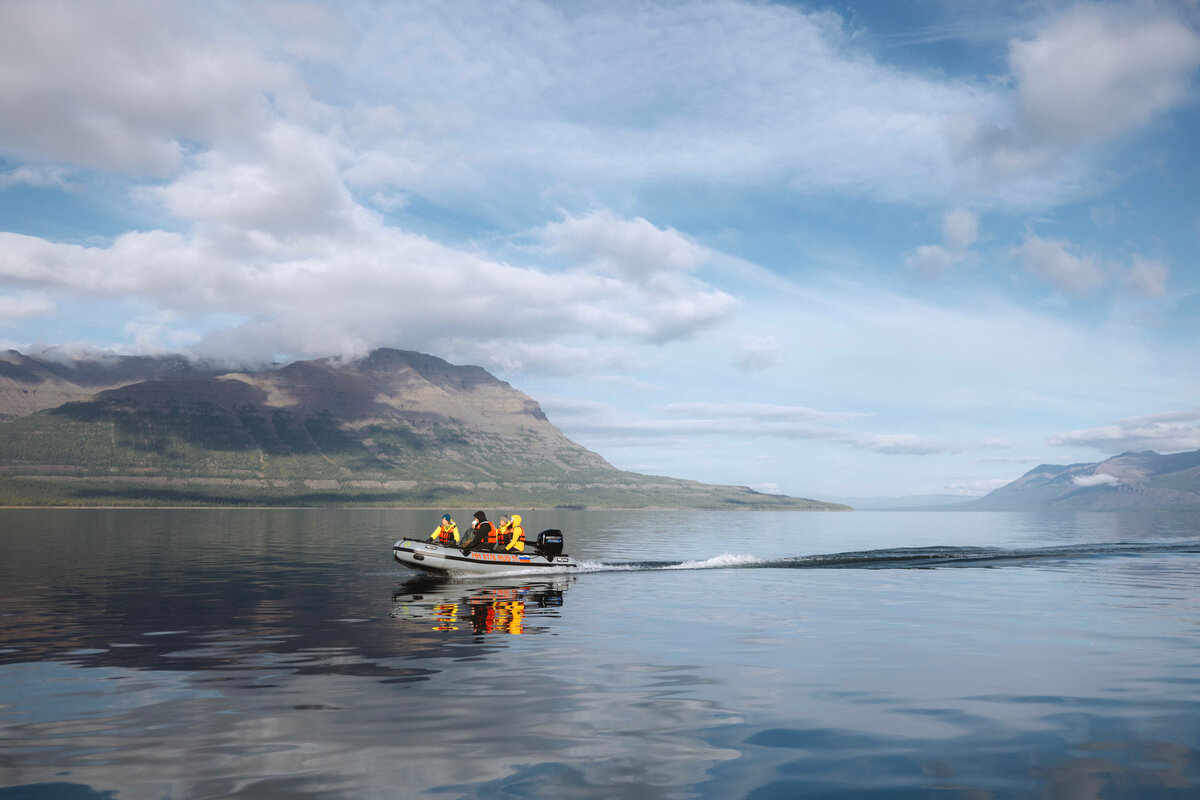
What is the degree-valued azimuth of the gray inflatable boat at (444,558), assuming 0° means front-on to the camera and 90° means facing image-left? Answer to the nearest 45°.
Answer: approximately 90°
